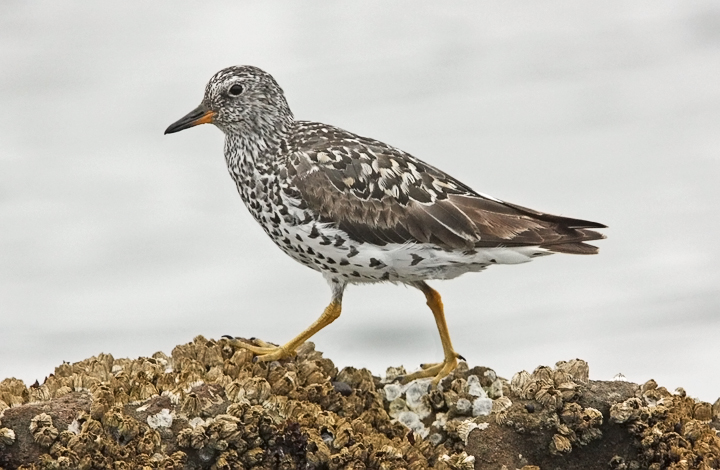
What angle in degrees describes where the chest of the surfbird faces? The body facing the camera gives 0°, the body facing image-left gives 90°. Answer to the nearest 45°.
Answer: approximately 90°
